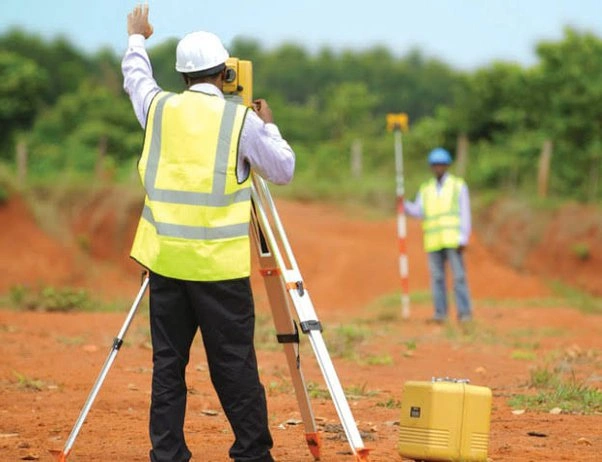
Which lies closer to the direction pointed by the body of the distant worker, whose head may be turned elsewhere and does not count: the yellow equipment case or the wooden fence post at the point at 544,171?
the yellow equipment case

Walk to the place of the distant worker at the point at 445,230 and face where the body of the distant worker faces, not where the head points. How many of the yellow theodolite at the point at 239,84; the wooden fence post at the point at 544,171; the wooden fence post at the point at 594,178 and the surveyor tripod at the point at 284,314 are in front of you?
2

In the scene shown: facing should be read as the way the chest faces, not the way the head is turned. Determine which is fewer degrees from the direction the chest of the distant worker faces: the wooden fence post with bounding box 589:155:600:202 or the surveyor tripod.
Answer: the surveyor tripod

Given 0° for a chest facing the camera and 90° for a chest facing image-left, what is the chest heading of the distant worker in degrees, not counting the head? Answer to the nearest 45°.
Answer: approximately 0°

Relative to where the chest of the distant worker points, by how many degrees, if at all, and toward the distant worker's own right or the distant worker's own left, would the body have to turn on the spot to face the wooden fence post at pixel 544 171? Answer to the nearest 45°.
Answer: approximately 180°

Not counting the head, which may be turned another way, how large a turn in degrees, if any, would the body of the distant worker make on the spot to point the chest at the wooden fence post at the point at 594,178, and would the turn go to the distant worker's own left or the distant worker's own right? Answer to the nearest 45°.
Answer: approximately 180°

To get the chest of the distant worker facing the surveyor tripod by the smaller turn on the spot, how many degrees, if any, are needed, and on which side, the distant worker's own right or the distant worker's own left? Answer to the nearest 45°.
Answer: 0° — they already face it

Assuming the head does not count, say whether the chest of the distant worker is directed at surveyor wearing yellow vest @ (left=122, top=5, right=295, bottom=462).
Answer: yes

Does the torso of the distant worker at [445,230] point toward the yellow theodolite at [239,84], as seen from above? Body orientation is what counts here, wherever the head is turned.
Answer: yes

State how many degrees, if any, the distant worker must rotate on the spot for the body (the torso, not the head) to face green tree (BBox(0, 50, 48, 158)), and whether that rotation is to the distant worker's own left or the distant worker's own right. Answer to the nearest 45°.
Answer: approximately 135° to the distant worker's own right
